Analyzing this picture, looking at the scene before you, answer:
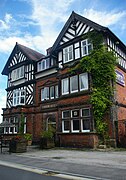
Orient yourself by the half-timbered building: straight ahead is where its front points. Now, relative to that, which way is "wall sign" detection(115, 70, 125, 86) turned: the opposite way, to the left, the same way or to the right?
to the left

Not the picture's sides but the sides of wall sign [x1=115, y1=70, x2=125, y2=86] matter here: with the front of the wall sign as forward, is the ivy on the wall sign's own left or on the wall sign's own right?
on the wall sign's own right
